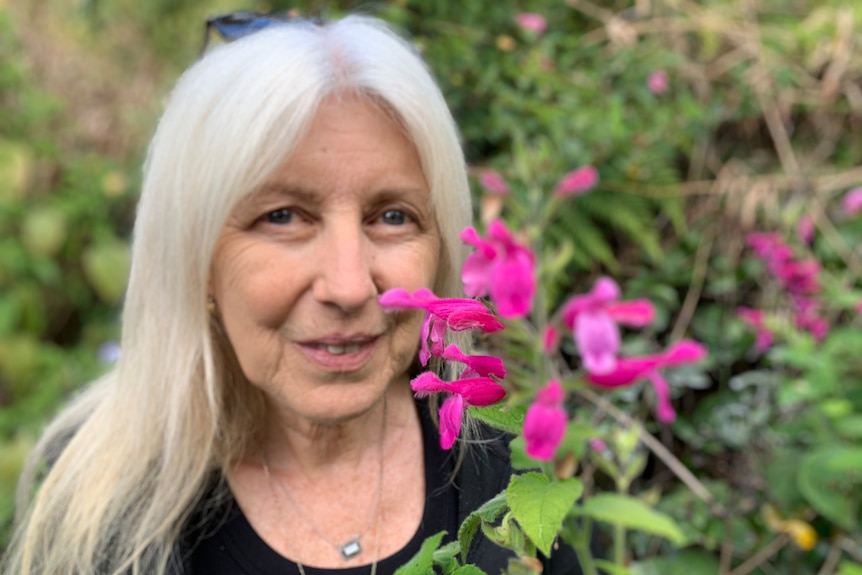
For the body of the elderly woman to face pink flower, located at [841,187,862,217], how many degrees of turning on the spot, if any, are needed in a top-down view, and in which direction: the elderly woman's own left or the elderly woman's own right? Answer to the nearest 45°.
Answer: approximately 135° to the elderly woman's own left

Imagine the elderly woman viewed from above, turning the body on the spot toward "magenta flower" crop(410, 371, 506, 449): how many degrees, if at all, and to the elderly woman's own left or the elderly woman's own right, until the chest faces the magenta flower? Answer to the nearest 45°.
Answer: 0° — they already face it

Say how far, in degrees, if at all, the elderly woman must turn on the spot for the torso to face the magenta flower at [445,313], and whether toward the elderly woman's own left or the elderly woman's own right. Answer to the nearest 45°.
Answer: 0° — they already face it

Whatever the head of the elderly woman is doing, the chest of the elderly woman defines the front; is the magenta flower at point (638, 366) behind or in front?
in front

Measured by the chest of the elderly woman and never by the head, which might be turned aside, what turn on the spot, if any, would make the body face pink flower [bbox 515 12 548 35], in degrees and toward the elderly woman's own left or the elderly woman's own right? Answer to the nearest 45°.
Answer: approximately 135° to the elderly woman's own left

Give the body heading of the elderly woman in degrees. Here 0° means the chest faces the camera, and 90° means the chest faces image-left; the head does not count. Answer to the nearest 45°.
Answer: approximately 0°

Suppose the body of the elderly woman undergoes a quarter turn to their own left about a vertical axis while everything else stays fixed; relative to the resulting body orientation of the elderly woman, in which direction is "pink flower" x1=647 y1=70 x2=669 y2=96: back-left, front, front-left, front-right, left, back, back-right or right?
front-left
